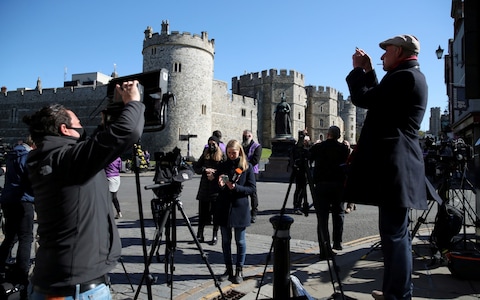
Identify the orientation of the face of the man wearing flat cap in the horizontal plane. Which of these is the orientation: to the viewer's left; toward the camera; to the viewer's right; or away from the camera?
to the viewer's left

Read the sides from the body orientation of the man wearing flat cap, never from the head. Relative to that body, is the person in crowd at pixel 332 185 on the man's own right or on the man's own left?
on the man's own right

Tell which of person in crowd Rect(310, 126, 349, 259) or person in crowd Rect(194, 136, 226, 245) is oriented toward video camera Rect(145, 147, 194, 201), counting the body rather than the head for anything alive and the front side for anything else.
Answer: person in crowd Rect(194, 136, 226, 245)

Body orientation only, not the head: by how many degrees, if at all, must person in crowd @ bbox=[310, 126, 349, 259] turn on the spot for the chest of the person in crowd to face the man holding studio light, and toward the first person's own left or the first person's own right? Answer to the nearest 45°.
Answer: approximately 180°

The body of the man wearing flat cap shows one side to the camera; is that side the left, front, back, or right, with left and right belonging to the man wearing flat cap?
left

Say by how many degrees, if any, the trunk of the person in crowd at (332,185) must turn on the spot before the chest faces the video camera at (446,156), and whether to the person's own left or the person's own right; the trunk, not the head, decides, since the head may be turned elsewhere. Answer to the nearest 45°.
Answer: approximately 90° to the person's own right

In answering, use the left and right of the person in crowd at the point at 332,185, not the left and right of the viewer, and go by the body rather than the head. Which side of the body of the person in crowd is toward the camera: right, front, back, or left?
back

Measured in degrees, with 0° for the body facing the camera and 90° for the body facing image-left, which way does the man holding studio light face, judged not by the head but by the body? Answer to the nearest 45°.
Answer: approximately 225°

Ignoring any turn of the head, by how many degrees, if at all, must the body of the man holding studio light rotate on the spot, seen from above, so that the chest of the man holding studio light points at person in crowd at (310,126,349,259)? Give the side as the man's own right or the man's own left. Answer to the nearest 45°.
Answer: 0° — they already face them

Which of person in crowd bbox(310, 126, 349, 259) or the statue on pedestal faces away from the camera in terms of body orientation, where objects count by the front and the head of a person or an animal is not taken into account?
the person in crowd
